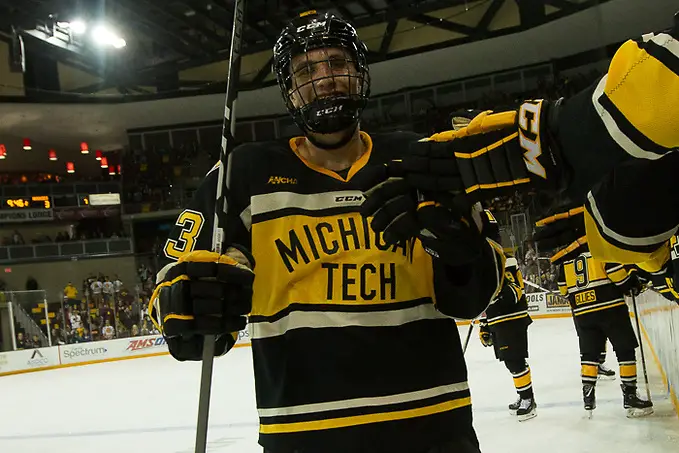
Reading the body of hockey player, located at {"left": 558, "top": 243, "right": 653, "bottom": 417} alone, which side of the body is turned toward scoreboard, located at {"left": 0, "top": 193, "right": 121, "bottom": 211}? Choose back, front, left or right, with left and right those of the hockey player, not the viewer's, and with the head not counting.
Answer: left

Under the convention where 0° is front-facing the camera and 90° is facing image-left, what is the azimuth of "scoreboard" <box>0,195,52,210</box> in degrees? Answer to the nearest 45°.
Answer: approximately 0°

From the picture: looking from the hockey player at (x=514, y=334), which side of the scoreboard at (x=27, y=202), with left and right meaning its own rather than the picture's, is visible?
front

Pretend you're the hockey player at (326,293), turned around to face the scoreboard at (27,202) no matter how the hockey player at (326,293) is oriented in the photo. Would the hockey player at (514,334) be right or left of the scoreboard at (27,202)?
right

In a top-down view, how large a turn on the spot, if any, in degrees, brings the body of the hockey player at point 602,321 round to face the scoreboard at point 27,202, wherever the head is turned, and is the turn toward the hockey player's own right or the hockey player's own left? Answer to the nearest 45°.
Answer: approximately 90° to the hockey player's own left

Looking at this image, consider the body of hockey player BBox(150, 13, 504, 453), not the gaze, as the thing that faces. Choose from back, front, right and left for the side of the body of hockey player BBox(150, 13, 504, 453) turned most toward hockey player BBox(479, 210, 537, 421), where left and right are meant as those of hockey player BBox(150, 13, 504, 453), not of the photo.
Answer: back

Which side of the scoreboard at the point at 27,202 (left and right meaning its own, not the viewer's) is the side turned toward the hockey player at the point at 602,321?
front

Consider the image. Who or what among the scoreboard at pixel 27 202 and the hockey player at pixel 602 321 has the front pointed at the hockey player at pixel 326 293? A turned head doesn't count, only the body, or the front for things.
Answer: the scoreboard

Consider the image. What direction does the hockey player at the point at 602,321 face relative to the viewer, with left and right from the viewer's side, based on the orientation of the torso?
facing away from the viewer and to the right of the viewer
